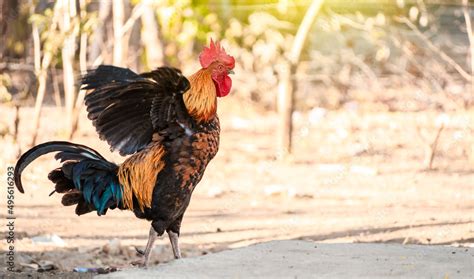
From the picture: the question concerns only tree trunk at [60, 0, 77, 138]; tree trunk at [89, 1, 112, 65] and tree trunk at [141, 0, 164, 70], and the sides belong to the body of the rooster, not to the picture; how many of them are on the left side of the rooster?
3

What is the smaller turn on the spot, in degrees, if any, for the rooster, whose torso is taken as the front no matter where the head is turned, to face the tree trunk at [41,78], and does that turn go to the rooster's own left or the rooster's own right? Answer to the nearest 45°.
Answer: approximately 90° to the rooster's own left

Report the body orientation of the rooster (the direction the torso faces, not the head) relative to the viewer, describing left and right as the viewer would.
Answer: facing to the right of the viewer

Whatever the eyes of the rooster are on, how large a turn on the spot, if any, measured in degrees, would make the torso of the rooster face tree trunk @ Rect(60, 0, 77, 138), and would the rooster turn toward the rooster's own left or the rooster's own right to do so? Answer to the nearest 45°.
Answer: approximately 90° to the rooster's own left

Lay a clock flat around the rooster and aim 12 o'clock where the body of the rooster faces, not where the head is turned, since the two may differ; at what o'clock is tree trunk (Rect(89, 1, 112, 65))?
The tree trunk is roughly at 9 o'clock from the rooster.

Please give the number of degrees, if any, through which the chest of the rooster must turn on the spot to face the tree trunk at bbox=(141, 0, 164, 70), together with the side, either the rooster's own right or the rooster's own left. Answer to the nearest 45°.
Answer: approximately 90° to the rooster's own left
